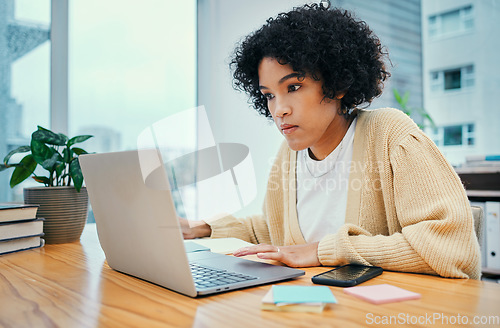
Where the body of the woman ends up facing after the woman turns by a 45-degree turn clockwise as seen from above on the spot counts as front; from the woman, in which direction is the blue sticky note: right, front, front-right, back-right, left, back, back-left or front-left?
left

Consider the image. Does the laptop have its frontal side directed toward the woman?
yes

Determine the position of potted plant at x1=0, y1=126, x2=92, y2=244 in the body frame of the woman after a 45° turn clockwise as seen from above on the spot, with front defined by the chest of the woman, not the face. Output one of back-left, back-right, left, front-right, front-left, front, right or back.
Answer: front

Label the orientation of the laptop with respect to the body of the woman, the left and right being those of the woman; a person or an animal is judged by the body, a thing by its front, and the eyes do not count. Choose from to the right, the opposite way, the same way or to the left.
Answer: the opposite way

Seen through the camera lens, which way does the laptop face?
facing away from the viewer and to the right of the viewer

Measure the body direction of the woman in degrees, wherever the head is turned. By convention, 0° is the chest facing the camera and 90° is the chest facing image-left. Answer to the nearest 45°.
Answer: approximately 45°
